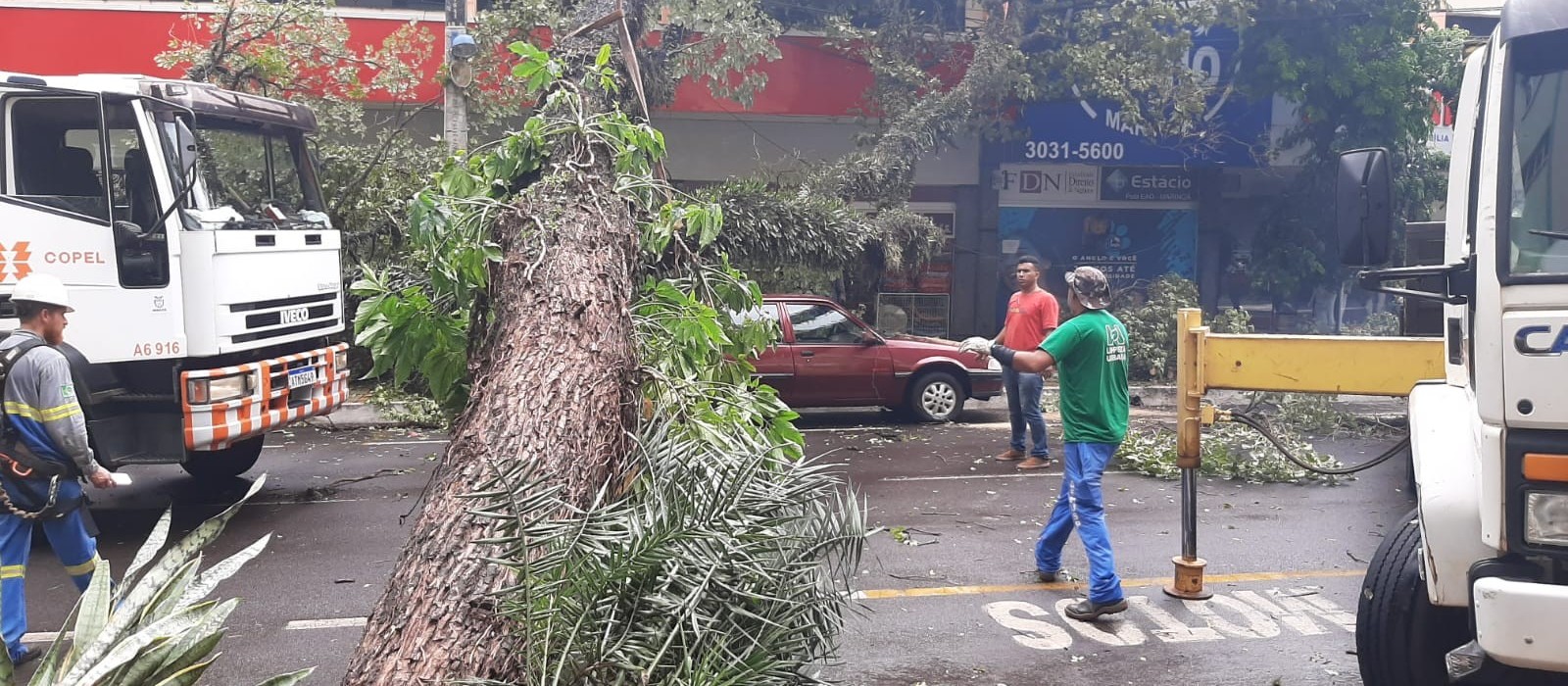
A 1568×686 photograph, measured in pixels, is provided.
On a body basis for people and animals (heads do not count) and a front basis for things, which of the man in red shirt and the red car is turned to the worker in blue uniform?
the man in red shirt

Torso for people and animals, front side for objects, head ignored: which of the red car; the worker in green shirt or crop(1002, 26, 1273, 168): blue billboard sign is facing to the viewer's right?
the red car

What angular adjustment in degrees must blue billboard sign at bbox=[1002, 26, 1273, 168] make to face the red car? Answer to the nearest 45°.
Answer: approximately 45° to its right

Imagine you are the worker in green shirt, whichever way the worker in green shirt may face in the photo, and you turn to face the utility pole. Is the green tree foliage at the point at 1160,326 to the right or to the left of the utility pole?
right

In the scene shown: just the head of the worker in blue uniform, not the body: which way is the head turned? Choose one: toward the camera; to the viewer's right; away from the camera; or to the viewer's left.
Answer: to the viewer's right

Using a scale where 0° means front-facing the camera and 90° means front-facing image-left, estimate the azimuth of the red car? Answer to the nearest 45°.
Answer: approximately 270°

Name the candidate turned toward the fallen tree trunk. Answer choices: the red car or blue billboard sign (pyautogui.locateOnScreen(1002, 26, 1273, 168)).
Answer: the blue billboard sign

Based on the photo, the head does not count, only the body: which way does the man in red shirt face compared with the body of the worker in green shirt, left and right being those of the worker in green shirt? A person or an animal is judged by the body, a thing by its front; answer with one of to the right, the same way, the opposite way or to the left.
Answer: to the left

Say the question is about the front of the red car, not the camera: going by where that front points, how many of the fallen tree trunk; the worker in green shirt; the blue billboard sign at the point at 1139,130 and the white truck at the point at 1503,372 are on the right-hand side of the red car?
3

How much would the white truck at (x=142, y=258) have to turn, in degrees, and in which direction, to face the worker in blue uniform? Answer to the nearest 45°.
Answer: approximately 45° to its right

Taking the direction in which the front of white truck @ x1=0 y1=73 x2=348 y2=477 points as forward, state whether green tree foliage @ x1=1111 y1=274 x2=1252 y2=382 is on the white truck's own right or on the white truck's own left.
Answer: on the white truck's own left

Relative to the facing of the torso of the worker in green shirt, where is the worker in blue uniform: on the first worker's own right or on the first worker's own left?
on the first worker's own left

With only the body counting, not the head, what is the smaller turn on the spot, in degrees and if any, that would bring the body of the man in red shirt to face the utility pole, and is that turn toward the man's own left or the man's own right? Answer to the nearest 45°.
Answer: approximately 45° to the man's own right
